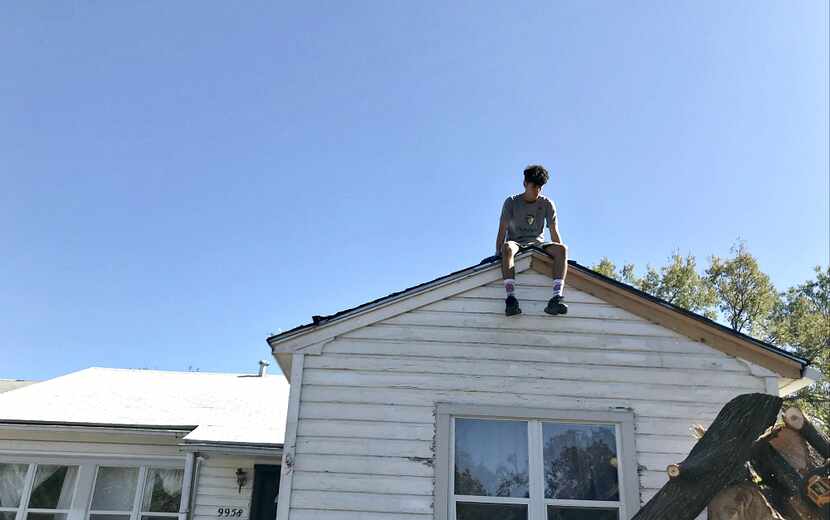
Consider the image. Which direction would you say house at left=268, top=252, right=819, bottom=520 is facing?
toward the camera

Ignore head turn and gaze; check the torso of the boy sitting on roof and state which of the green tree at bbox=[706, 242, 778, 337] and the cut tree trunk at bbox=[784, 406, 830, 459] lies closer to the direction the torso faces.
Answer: the cut tree trunk

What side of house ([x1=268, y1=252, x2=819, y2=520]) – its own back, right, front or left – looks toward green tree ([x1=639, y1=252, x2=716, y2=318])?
back

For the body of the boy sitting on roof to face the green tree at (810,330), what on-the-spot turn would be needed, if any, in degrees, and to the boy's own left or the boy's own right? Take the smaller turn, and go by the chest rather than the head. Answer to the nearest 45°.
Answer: approximately 135° to the boy's own left

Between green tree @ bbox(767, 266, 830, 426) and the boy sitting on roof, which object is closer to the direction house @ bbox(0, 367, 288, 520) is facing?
the boy sitting on roof

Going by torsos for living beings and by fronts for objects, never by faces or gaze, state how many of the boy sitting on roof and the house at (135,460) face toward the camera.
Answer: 2

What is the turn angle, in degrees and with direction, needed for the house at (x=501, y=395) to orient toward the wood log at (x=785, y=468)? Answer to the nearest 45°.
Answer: approximately 45° to its left

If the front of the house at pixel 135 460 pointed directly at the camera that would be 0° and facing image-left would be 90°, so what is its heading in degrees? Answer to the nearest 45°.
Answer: approximately 0°

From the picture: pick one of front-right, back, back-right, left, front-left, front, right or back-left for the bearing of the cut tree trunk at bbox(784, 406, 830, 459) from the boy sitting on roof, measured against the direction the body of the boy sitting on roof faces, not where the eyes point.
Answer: front-left

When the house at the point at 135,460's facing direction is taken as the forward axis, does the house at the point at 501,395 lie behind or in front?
in front

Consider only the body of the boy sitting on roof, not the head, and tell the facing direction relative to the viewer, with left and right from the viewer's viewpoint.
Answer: facing the viewer

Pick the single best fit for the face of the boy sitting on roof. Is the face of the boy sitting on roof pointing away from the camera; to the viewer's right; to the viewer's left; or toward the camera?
toward the camera

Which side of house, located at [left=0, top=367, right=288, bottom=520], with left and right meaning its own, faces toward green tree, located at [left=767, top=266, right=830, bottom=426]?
left

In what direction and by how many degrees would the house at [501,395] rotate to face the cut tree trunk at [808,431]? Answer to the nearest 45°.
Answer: approximately 45° to its left
